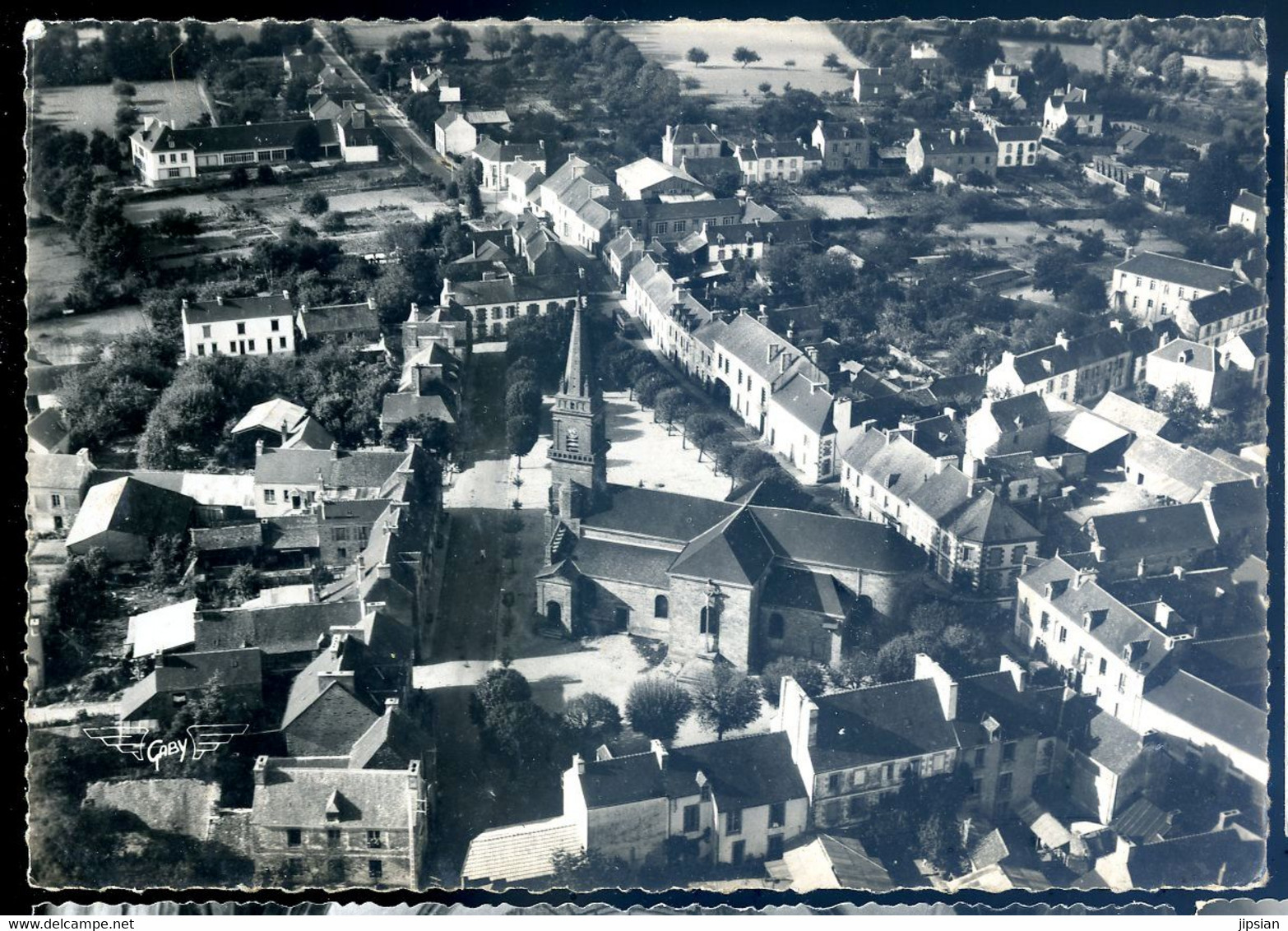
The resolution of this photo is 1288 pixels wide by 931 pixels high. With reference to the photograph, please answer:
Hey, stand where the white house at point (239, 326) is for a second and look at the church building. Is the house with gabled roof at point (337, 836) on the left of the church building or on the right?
right

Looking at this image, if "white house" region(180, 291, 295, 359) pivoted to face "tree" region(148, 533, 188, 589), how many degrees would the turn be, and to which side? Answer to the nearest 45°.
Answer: approximately 45° to its right

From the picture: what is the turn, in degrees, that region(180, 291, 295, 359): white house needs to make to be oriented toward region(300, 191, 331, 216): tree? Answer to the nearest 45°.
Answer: approximately 135° to its left

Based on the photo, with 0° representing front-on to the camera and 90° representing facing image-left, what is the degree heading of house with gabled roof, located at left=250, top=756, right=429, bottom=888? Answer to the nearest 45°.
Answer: approximately 0°

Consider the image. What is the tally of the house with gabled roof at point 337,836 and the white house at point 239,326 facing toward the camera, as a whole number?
2

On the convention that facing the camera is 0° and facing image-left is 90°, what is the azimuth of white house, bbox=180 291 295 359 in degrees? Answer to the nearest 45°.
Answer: approximately 0°

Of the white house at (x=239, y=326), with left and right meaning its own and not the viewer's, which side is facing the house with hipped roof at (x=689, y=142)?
left

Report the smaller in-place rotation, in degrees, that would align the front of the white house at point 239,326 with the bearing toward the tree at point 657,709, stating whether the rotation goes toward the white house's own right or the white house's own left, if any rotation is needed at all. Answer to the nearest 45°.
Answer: approximately 45° to the white house's own left

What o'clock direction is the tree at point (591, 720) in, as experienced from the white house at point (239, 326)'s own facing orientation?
The tree is roughly at 11 o'clock from the white house.

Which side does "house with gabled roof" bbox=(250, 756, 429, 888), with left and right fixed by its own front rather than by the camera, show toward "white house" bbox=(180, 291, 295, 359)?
back

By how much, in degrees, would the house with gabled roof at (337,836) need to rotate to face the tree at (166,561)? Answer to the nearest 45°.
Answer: approximately 180°
